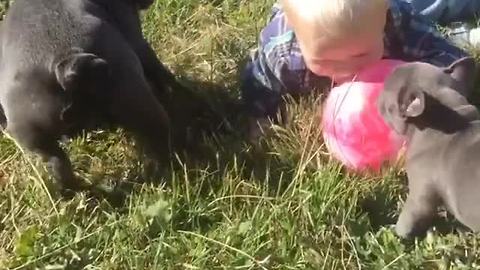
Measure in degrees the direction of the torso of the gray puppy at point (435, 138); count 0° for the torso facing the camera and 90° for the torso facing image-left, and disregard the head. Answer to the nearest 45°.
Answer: approximately 135°

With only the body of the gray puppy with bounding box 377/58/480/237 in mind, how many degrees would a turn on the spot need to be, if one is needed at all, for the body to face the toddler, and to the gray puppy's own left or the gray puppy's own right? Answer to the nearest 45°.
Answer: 0° — it already faces them
